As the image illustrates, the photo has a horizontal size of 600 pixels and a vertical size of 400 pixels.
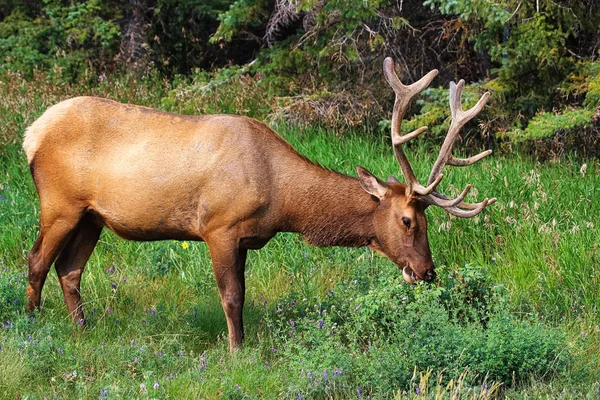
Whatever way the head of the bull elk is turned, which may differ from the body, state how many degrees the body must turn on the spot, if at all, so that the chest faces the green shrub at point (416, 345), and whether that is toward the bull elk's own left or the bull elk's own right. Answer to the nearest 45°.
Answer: approximately 45° to the bull elk's own right

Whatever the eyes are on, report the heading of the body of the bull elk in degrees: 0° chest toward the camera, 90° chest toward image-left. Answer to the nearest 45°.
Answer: approximately 270°
